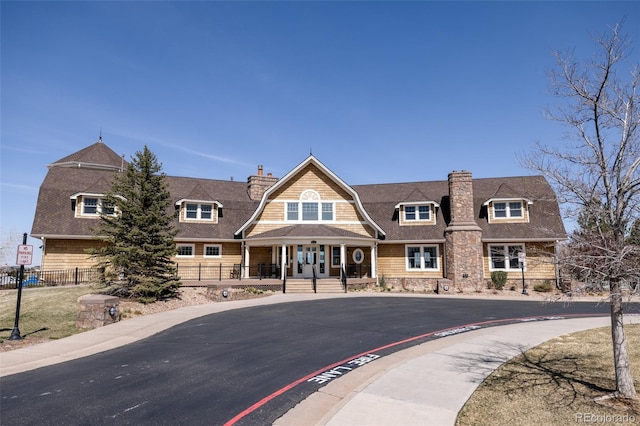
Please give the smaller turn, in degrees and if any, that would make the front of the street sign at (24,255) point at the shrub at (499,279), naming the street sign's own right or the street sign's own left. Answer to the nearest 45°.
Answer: approximately 90° to the street sign's own left

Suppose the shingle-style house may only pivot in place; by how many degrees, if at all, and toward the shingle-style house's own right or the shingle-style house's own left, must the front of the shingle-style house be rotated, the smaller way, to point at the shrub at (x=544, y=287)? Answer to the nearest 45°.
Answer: approximately 90° to the shingle-style house's own left

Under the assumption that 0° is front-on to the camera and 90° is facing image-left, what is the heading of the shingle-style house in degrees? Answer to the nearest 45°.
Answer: approximately 0°

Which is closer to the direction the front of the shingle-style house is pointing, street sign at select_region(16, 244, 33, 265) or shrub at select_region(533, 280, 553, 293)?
the street sign

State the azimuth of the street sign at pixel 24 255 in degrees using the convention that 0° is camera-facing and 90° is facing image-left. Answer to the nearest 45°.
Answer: approximately 0°

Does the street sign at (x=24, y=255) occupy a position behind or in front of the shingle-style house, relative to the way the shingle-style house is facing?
in front

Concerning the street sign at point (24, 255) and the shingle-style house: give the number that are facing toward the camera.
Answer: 2

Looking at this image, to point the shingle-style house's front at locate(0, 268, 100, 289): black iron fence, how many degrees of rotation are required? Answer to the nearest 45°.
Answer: approximately 90° to its right

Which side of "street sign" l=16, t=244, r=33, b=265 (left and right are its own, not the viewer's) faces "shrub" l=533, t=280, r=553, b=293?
left

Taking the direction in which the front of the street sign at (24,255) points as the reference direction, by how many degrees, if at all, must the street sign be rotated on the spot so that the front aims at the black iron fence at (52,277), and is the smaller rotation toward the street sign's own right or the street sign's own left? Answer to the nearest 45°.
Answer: approximately 180°
